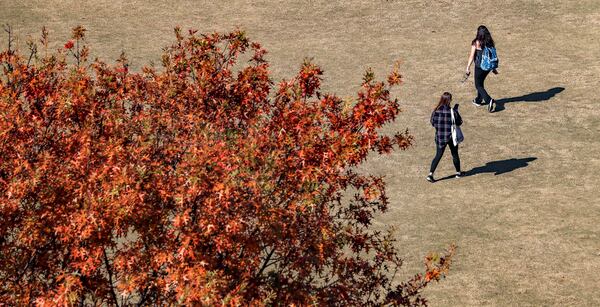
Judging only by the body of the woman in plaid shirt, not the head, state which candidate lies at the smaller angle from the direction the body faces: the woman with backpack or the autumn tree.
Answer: the woman with backpack

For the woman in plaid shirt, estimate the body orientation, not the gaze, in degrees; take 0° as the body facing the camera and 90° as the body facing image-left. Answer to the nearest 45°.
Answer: approximately 225°

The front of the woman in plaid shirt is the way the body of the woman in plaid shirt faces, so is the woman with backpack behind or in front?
in front

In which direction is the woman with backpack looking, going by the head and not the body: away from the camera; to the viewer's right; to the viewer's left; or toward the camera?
away from the camera

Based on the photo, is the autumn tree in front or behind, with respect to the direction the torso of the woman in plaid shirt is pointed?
behind
